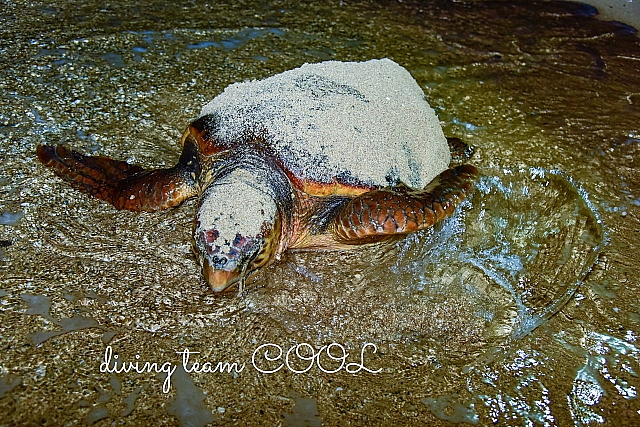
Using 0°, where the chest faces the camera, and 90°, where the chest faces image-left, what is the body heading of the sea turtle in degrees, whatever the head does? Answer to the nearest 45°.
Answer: approximately 45°
